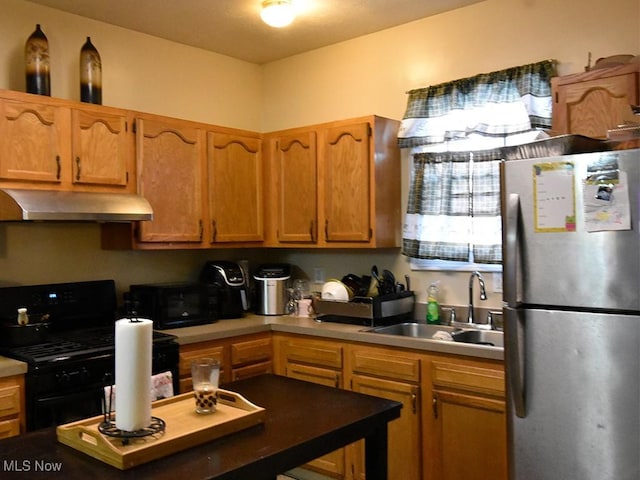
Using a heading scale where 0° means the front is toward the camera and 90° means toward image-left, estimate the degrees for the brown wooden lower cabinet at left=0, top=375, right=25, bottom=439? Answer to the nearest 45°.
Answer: approximately 315°

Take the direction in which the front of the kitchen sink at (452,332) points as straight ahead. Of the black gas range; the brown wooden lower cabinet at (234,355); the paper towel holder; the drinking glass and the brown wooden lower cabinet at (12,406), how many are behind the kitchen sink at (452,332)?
0

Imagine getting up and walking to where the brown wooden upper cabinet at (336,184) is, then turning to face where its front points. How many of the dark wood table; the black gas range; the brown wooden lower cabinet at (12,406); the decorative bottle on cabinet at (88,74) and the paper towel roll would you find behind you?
0

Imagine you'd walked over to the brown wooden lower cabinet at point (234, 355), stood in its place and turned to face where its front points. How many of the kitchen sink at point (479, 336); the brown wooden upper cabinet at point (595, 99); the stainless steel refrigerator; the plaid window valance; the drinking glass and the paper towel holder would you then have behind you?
0

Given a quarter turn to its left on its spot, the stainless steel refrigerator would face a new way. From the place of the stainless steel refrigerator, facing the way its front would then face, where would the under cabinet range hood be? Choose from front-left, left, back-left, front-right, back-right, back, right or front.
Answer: back-right

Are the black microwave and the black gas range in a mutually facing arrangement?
no

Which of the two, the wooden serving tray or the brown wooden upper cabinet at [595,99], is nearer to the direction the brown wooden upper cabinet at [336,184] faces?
the wooden serving tray

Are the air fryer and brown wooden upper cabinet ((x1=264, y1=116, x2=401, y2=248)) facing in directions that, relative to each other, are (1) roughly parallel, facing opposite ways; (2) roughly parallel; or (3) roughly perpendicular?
roughly perpendicular

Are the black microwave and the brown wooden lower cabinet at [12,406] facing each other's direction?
no

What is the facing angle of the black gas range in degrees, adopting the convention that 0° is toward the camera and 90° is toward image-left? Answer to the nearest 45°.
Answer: approximately 315°

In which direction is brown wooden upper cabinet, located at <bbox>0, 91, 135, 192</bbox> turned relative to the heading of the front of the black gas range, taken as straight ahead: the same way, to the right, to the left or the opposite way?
the same way

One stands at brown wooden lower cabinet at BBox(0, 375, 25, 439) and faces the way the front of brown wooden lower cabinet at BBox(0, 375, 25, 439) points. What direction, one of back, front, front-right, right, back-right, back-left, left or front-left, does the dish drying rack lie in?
front-left

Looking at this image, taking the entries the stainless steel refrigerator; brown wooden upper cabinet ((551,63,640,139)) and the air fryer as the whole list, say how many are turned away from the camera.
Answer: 0

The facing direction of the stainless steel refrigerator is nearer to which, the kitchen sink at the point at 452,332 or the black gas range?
the black gas range

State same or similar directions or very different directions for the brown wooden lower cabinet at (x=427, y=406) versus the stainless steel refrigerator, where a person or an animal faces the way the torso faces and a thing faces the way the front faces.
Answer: same or similar directions

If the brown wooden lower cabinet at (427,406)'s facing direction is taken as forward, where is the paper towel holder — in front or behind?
in front
